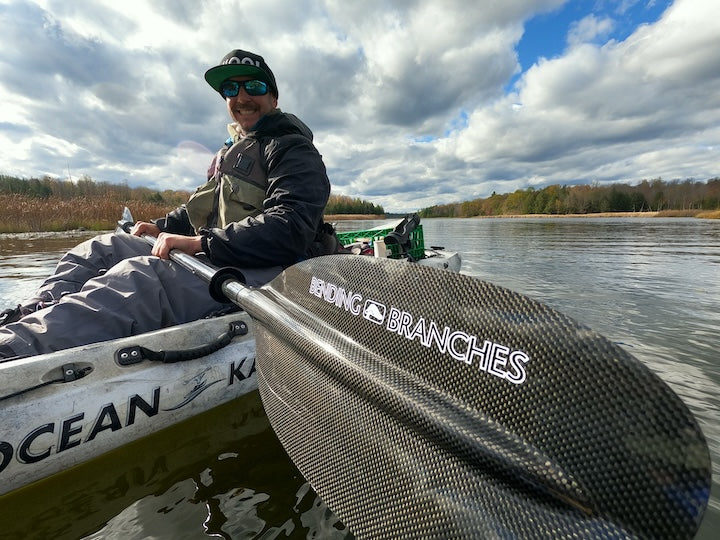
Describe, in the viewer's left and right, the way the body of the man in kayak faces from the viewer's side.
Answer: facing the viewer and to the left of the viewer
